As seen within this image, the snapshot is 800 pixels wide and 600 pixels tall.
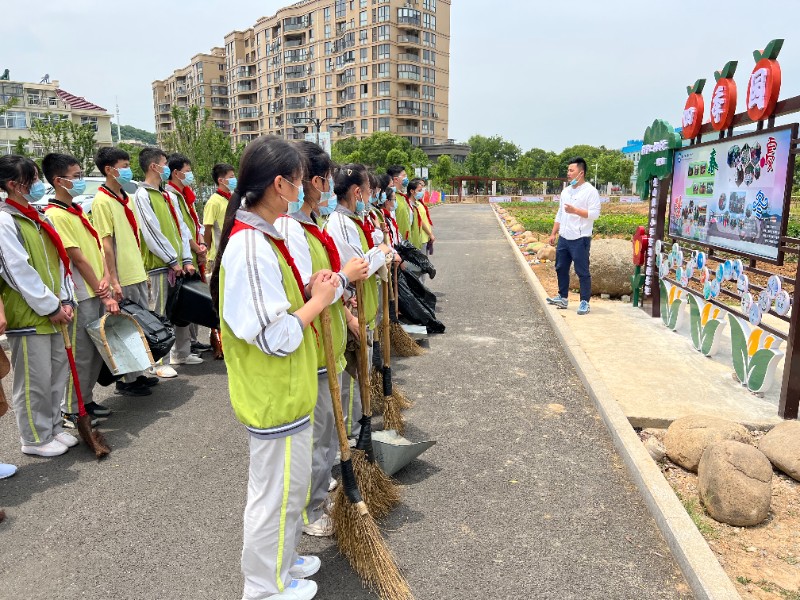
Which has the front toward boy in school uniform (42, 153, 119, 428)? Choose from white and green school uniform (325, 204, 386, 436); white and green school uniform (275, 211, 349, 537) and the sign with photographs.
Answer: the sign with photographs

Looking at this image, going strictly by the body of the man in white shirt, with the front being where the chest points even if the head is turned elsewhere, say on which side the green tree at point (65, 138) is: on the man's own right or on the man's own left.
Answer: on the man's own right

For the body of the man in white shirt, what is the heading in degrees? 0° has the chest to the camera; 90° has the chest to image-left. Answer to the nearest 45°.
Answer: approximately 45°

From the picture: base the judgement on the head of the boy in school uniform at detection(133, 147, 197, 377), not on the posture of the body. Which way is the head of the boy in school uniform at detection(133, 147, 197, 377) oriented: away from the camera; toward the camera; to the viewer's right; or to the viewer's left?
to the viewer's right

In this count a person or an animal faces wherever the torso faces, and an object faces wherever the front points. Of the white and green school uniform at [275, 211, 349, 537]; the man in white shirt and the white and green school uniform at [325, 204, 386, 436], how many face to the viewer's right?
2

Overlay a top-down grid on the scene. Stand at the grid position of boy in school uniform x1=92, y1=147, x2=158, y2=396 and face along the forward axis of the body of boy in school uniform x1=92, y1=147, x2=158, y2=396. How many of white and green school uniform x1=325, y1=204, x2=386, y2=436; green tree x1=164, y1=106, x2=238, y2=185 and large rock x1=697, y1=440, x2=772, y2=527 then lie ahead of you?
2

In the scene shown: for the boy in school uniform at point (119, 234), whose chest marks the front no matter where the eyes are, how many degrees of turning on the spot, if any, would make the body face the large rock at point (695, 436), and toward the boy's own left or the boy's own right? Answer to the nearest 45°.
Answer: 0° — they already face it

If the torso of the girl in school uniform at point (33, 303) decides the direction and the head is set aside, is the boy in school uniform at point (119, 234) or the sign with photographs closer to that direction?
the sign with photographs

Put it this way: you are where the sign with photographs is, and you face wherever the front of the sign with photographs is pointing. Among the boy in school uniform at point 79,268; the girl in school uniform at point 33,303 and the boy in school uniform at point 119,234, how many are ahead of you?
3

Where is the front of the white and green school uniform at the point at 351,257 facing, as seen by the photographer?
facing to the right of the viewer

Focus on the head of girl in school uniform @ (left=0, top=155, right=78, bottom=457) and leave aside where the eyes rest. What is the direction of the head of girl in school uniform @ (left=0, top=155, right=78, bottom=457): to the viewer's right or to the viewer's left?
to the viewer's right

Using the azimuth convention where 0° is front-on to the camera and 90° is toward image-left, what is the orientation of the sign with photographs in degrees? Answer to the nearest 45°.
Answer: approximately 45°
